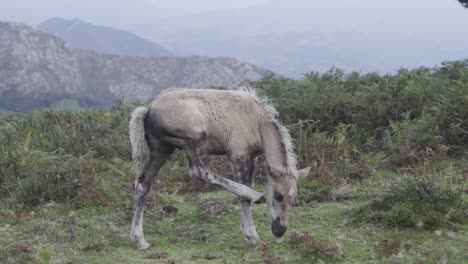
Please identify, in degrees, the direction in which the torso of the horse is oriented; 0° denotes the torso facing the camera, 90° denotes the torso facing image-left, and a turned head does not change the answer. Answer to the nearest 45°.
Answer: approximately 270°

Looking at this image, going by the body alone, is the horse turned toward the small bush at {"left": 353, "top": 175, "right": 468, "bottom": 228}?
yes
